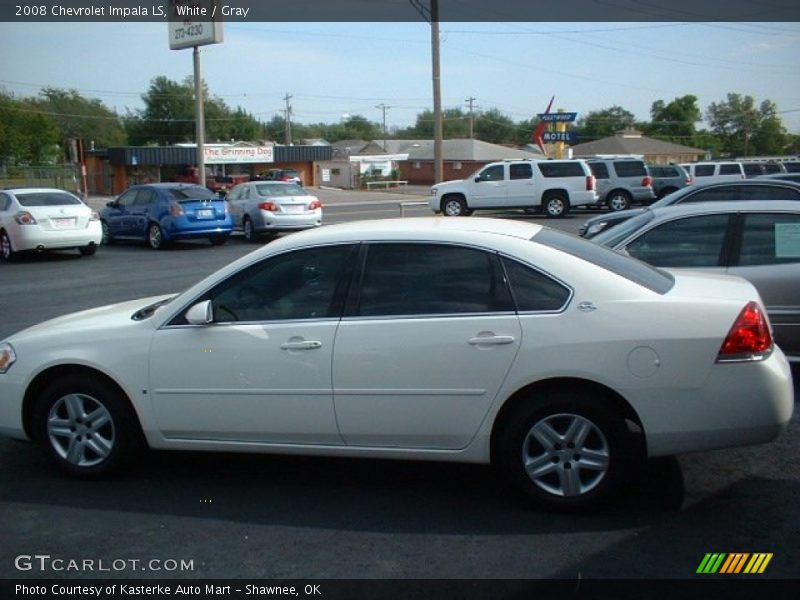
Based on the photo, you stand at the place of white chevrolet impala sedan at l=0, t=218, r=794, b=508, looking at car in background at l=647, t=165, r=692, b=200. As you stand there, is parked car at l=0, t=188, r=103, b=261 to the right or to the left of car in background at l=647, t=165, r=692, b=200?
left

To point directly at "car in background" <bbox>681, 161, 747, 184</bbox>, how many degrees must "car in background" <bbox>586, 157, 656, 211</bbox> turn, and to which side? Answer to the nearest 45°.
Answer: approximately 135° to its right

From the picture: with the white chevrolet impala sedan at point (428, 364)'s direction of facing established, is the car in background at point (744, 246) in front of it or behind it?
behind

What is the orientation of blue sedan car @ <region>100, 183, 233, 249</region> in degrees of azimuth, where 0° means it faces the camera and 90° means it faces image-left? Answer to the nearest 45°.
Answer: approximately 135°

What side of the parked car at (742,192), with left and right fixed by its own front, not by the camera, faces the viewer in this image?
left

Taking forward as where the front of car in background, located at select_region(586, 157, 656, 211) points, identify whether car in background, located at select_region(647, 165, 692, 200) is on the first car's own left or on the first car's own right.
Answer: on the first car's own right

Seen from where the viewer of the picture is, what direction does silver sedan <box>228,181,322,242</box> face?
facing away from the viewer and to the left of the viewer

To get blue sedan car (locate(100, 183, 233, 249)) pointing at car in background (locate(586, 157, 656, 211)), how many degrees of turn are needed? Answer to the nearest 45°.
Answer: approximately 90° to its right

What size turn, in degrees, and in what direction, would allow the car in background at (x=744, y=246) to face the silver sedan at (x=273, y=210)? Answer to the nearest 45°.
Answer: approximately 45° to its right

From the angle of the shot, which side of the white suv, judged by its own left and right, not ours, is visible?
left
